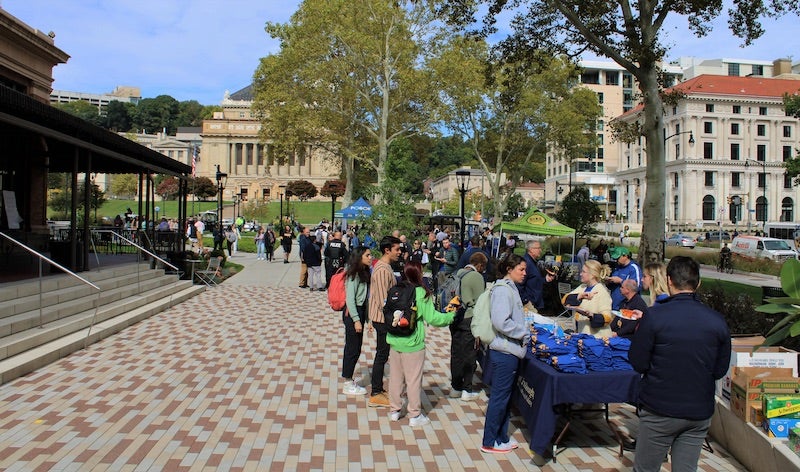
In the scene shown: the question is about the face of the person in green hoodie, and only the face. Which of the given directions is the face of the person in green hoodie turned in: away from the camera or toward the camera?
away from the camera

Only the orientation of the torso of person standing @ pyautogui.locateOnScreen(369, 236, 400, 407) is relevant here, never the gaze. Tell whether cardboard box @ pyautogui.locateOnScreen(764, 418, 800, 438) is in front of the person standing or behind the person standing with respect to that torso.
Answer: in front

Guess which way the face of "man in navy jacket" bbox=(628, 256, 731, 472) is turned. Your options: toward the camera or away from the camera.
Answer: away from the camera

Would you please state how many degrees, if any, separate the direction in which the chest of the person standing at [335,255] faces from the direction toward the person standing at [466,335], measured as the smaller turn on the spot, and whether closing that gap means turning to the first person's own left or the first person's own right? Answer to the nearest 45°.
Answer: approximately 180°

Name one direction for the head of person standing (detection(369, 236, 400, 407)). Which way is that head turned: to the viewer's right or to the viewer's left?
to the viewer's right

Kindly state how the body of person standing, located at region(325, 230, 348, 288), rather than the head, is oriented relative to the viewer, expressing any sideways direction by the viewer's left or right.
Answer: facing away from the viewer

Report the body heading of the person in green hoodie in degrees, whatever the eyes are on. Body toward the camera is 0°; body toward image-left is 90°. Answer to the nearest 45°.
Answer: approximately 225°

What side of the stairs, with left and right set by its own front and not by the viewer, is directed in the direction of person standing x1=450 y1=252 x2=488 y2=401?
front

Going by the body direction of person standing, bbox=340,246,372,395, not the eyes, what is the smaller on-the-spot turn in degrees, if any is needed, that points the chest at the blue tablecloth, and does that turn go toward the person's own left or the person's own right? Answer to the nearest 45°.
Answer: approximately 45° to the person's own right

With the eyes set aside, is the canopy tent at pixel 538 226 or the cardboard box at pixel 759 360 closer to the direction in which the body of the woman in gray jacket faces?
the cardboard box

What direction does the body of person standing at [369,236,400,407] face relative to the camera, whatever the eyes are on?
to the viewer's right

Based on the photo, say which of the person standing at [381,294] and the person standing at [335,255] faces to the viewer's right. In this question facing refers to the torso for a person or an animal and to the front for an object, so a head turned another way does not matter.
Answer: the person standing at [381,294]

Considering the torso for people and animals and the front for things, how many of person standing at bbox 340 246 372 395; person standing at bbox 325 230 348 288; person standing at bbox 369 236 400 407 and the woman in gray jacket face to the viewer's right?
3
